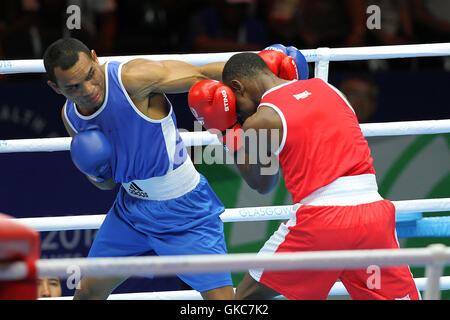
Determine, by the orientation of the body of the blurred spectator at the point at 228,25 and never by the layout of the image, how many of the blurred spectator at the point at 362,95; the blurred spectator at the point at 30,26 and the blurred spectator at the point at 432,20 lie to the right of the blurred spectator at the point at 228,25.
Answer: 1

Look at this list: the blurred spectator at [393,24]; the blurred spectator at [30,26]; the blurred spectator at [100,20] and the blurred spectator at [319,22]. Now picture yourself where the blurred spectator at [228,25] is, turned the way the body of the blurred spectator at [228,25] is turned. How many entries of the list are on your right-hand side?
2

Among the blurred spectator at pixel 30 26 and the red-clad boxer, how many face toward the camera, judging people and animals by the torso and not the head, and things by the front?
1

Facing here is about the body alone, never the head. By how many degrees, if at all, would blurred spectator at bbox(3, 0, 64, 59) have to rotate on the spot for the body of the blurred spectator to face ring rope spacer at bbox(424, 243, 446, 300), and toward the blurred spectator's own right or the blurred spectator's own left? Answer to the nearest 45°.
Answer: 0° — they already face it

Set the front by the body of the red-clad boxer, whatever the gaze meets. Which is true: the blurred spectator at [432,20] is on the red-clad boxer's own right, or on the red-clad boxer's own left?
on the red-clad boxer's own right

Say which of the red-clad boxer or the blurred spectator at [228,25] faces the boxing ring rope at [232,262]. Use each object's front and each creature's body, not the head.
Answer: the blurred spectator

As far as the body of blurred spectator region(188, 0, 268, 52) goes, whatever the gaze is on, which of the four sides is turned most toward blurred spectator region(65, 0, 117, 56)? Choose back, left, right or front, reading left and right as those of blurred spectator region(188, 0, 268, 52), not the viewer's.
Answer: right

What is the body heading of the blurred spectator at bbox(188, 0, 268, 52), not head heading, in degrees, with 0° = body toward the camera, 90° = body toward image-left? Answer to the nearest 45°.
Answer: approximately 0°

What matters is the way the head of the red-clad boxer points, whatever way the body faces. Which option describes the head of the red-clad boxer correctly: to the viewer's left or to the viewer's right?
to the viewer's left

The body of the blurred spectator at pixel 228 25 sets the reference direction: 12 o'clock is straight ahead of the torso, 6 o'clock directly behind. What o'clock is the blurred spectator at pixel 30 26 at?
the blurred spectator at pixel 30 26 is roughly at 3 o'clock from the blurred spectator at pixel 228 25.
